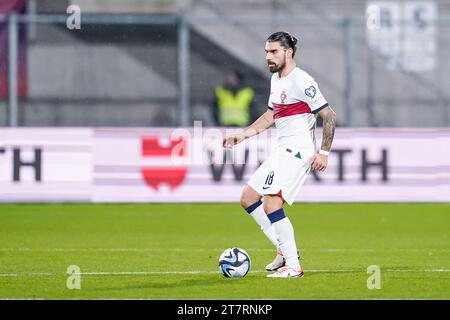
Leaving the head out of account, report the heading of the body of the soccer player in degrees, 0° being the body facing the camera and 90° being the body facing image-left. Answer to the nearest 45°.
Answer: approximately 45°

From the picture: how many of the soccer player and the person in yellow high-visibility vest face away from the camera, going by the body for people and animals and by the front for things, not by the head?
0

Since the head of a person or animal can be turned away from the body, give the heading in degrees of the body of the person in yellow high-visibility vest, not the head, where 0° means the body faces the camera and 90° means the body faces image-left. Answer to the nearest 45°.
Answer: approximately 0°

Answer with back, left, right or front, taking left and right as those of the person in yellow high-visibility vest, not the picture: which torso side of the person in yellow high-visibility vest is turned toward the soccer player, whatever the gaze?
front

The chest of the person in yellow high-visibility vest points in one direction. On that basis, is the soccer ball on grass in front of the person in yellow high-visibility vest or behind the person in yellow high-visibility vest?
in front

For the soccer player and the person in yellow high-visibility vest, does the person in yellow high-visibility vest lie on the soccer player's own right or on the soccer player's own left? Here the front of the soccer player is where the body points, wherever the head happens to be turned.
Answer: on the soccer player's own right
